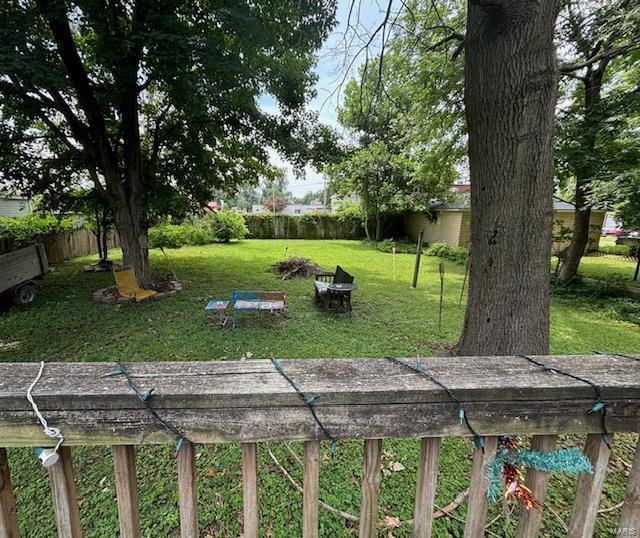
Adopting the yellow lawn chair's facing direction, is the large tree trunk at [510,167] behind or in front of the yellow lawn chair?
in front

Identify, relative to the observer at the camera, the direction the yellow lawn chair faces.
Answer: facing the viewer and to the right of the viewer

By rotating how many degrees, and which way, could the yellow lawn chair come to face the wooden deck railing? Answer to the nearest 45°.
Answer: approximately 45° to its right

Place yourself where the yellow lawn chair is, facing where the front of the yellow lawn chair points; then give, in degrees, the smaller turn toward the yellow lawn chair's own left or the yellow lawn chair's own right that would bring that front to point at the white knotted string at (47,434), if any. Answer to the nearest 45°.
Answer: approximately 45° to the yellow lawn chair's own right

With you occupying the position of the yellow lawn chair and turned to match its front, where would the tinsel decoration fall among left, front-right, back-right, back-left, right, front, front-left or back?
front-right

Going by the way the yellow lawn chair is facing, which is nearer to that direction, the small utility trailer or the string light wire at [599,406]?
the string light wire

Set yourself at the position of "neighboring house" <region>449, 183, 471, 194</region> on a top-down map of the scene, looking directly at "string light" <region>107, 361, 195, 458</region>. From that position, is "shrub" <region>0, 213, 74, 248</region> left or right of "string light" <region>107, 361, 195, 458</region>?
right

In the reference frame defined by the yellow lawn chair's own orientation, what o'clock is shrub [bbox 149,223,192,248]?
The shrub is roughly at 8 o'clock from the yellow lawn chair.

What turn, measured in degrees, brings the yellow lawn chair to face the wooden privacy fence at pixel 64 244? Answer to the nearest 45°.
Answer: approximately 135° to its left

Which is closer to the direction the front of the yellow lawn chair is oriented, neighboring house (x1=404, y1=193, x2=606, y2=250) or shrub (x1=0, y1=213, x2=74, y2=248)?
the neighboring house

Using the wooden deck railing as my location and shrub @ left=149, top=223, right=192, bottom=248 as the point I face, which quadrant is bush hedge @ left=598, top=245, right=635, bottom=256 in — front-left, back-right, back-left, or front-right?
front-right

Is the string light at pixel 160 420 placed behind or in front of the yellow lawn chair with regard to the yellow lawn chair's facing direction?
in front

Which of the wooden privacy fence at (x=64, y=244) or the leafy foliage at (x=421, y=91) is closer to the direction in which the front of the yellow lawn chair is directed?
the leafy foliage
